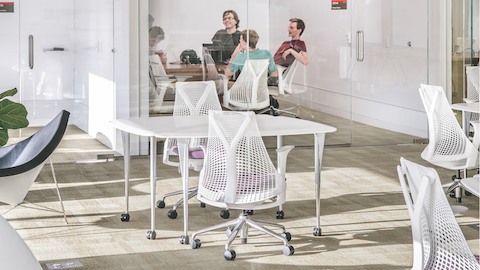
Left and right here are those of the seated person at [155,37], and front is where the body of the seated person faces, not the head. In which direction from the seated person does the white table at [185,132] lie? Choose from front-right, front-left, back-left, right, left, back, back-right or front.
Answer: right

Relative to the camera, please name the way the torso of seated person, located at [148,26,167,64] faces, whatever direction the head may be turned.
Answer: to the viewer's right

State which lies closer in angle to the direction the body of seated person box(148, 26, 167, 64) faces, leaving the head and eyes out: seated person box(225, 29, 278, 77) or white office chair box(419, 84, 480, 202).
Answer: the seated person

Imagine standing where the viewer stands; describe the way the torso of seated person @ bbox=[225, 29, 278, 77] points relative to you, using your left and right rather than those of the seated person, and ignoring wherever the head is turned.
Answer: facing away from the viewer

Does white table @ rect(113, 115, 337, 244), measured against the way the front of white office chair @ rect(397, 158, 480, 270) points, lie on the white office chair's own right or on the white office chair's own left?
on the white office chair's own left

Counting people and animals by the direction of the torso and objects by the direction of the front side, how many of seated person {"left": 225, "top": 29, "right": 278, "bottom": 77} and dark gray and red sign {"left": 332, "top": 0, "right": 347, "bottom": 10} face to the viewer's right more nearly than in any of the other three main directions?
0

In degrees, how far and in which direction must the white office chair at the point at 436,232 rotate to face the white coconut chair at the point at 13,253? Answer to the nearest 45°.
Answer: approximately 180°

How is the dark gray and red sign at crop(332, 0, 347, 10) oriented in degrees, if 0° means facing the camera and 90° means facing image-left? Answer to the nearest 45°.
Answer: approximately 0°

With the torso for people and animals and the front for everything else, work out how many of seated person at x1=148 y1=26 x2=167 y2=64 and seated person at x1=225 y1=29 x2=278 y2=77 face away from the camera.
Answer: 1

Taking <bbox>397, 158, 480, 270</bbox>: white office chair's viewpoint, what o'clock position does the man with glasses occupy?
The man with glasses is roughly at 10 o'clock from the white office chair.

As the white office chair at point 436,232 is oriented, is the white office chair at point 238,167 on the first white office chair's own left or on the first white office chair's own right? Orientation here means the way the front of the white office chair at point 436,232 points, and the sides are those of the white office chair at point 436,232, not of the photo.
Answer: on the first white office chair's own left

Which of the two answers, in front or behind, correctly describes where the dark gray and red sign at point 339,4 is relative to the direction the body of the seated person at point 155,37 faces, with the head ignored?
in front

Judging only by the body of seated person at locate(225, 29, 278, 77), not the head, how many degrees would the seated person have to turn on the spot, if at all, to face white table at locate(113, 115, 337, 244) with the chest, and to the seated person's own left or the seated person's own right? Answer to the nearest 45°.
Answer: approximately 180°

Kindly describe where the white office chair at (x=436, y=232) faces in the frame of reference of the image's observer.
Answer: facing away from the viewer and to the right of the viewer

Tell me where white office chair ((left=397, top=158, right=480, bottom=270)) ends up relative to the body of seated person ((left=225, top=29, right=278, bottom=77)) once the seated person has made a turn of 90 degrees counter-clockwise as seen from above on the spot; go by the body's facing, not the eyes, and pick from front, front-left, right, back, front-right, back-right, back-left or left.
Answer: left

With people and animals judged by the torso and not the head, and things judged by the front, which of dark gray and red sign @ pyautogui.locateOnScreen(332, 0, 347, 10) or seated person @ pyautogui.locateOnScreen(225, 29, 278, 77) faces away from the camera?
the seated person

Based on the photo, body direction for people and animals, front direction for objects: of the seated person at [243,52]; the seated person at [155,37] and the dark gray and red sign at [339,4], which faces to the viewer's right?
the seated person at [155,37]
